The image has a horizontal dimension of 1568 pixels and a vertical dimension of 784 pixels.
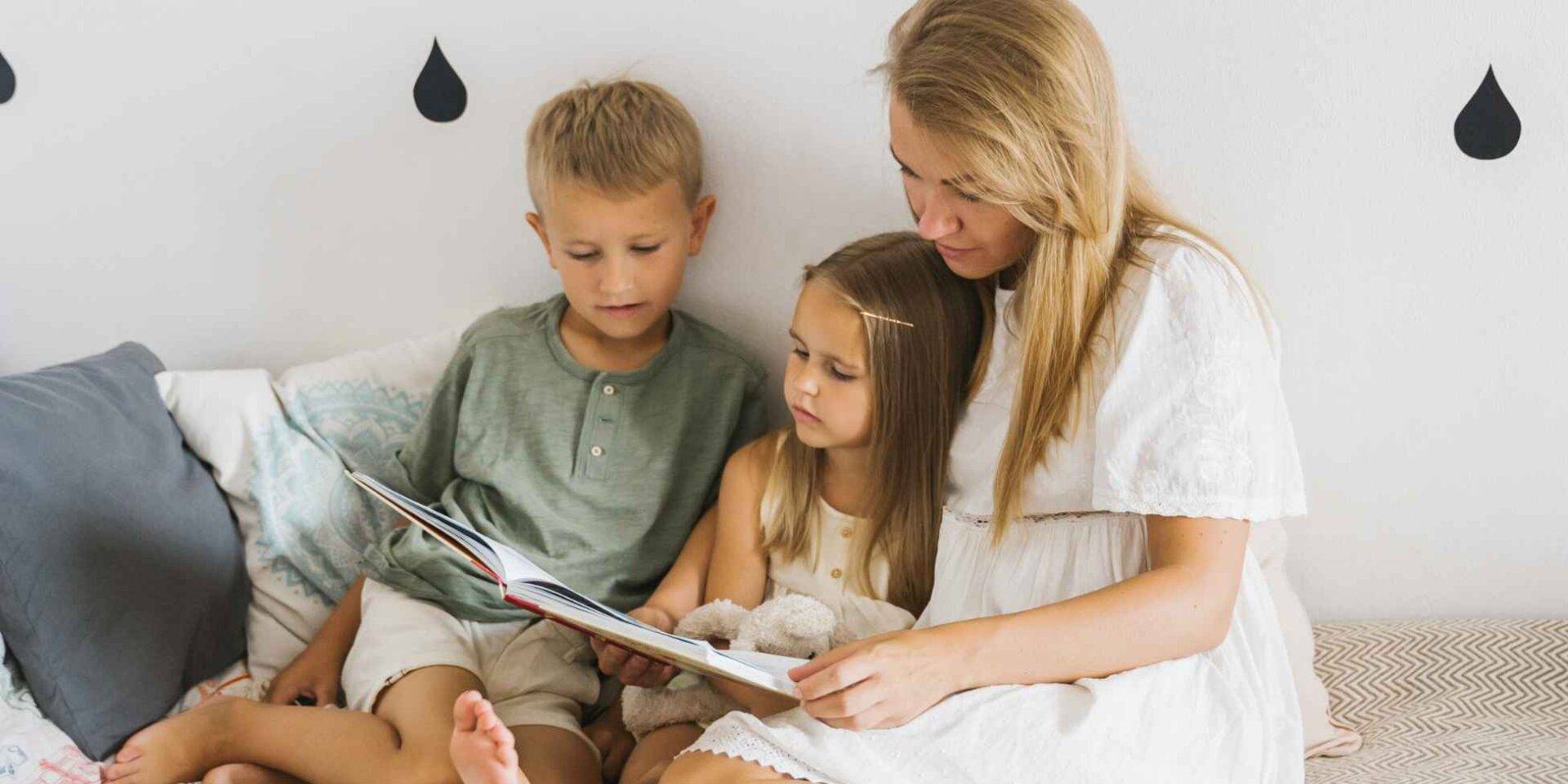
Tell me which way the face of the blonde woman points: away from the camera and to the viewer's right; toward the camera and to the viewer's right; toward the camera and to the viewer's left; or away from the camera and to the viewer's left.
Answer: toward the camera and to the viewer's left

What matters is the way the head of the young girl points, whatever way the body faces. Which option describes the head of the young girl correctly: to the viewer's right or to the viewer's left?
to the viewer's left

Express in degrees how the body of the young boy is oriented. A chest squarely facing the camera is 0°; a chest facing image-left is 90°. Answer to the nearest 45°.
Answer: approximately 0°

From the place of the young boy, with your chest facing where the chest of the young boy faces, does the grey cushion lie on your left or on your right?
on your right

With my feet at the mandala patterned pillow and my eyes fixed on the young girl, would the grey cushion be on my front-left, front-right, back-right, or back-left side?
back-right
